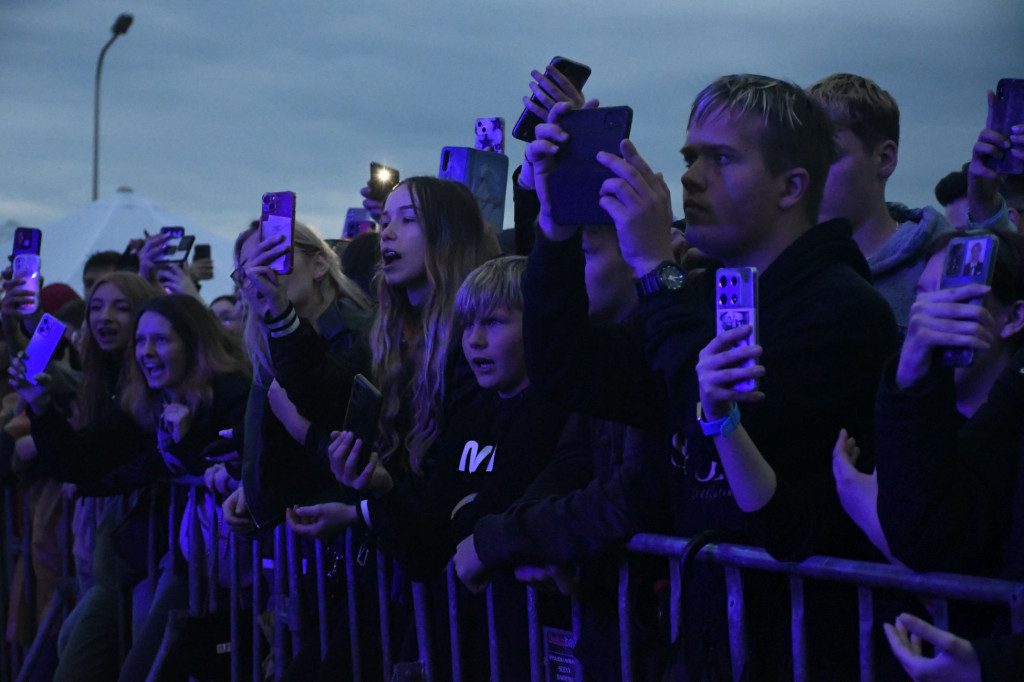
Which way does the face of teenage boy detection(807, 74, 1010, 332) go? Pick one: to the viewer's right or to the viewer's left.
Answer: to the viewer's left

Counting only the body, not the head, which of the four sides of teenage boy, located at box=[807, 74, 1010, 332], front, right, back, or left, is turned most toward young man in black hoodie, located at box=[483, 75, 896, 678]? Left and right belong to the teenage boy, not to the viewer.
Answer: left

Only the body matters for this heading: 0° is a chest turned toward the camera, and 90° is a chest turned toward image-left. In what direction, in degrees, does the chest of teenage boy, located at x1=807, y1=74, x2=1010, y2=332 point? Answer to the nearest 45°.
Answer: approximately 90°

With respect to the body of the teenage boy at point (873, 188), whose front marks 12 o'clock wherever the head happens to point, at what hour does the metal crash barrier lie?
The metal crash barrier is roughly at 12 o'clock from the teenage boy.
